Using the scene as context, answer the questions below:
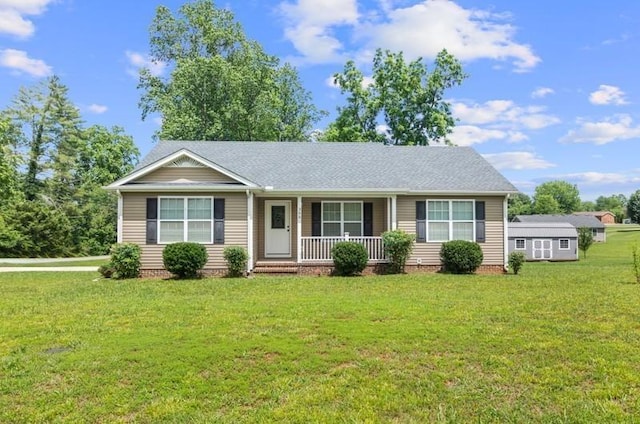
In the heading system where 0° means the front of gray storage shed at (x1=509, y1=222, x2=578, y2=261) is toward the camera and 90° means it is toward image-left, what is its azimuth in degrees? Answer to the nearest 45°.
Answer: approximately 0°

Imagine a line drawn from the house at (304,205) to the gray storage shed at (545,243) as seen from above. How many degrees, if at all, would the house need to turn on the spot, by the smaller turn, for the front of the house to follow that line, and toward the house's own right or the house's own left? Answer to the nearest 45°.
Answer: approximately 135° to the house's own left

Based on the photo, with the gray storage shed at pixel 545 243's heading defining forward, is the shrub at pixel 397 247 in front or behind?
in front

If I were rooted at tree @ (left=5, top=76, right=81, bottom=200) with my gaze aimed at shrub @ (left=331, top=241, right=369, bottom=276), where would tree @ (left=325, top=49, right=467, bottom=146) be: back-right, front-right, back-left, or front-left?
front-left

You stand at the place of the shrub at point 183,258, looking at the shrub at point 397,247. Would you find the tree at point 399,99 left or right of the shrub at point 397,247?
left

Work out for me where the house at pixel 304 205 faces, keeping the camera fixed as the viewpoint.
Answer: facing the viewer

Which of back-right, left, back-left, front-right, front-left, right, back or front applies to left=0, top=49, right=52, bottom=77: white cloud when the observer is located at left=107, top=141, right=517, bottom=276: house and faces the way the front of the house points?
back-right

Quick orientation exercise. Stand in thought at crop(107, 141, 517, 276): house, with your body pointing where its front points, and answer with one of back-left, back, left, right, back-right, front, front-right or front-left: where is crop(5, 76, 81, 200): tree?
back-right

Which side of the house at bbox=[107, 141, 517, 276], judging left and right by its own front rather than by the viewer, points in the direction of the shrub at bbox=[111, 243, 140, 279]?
right

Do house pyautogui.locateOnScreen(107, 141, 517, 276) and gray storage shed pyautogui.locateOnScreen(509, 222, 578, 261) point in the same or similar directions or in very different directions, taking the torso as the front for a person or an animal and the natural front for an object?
same or similar directions
